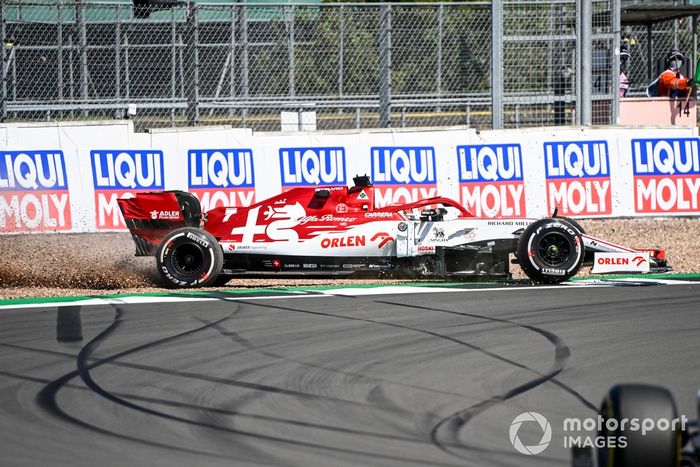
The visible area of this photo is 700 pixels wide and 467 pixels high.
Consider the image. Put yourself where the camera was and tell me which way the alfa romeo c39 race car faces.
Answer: facing to the right of the viewer

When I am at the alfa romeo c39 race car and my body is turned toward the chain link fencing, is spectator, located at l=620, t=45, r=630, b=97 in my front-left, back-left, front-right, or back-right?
front-right

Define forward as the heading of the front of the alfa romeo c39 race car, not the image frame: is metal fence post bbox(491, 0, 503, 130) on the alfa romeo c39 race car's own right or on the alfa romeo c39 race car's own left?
on the alfa romeo c39 race car's own left

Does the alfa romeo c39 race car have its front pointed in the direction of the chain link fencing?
no

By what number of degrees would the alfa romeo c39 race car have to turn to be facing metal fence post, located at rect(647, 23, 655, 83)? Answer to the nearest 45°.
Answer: approximately 45° to its left

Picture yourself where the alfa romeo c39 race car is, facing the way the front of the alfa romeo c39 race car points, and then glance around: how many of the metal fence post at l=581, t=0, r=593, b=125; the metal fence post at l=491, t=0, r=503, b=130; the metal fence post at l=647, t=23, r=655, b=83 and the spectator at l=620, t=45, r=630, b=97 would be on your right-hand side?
0

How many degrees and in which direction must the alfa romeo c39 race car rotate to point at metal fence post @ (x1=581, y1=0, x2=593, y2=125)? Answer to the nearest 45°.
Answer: approximately 45° to its left

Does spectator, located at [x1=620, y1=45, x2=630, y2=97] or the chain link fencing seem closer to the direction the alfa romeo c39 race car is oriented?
the spectator

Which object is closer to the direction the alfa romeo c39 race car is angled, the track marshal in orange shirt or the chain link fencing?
the track marshal in orange shirt

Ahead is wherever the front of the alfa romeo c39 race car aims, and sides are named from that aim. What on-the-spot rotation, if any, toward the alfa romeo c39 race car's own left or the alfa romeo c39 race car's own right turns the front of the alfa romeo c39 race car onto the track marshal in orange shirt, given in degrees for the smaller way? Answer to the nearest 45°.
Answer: approximately 45° to the alfa romeo c39 race car's own left

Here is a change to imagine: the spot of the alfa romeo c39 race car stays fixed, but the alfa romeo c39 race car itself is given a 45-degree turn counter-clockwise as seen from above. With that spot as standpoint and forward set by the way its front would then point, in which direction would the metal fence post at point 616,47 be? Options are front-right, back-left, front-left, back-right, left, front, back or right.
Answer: front

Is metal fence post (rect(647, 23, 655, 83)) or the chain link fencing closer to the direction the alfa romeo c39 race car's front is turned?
the metal fence post
